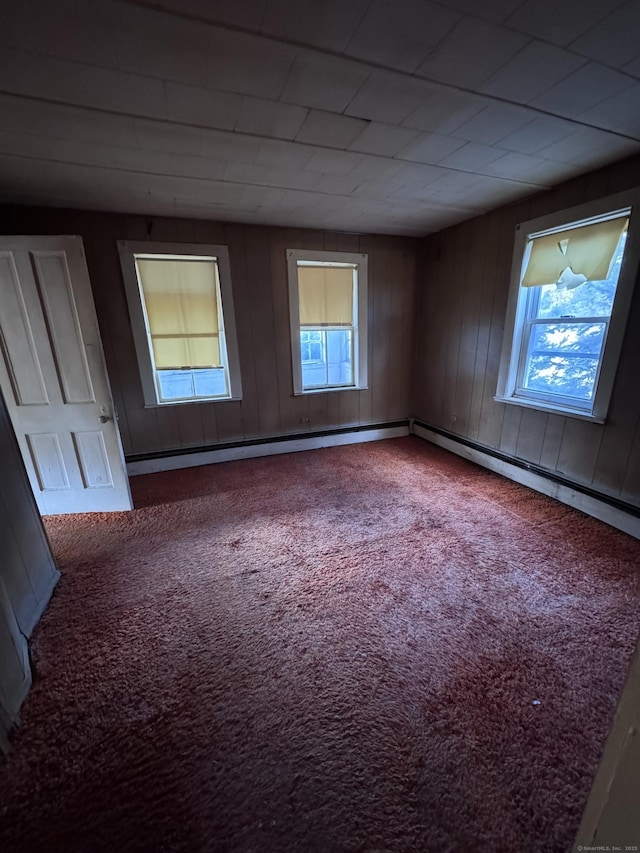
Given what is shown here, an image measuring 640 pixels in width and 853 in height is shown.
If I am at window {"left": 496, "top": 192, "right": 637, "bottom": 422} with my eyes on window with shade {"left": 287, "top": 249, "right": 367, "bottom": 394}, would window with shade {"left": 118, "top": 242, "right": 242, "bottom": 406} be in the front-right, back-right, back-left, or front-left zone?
front-left

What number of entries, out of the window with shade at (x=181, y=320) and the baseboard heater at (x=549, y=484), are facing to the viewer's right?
0

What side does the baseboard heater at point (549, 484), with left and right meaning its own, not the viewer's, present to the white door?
front

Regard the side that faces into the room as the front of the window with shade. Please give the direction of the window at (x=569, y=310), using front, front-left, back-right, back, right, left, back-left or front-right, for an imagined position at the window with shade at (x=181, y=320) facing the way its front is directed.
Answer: front-left

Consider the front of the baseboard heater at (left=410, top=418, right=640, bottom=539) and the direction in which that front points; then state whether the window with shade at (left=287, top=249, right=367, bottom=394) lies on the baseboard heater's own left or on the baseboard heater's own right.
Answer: on the baseboard heater's own right

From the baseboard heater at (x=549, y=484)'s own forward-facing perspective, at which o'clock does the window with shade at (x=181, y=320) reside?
The window with shade is roughly at 1 o'clock from the baseboard heater.

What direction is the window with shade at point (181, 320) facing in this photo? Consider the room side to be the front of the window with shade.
toward the camera

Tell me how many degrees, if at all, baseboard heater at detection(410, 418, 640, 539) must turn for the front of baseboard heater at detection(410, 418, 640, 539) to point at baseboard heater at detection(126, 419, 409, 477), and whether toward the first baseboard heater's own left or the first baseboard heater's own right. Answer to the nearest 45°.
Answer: approximately 45° to the first baseboard heater's own right

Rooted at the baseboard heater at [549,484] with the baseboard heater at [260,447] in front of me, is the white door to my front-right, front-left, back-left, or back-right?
front-left

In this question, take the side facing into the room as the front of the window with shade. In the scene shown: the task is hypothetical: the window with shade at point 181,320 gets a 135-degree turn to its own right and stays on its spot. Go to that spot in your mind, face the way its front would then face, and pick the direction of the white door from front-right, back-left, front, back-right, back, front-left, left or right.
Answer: left

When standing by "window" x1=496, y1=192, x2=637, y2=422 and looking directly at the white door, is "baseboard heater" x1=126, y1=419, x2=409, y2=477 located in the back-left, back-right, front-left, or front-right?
front-right

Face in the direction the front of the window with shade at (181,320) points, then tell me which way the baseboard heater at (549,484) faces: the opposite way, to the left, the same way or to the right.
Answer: to the right

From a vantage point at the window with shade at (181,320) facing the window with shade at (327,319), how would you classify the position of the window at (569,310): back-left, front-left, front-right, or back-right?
front-right
